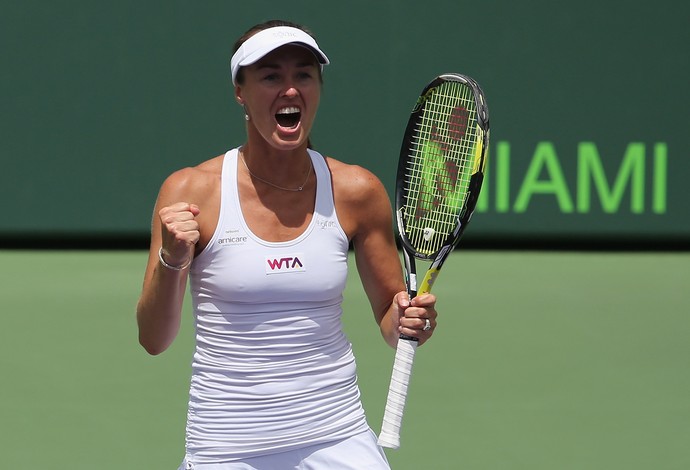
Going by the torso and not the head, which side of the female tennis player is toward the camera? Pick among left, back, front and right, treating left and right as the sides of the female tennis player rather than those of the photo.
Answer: front
